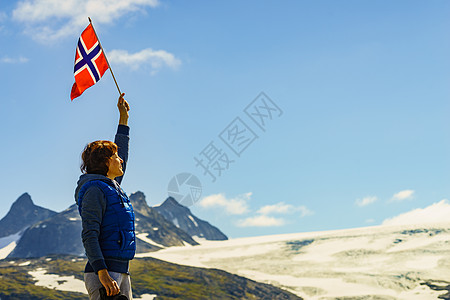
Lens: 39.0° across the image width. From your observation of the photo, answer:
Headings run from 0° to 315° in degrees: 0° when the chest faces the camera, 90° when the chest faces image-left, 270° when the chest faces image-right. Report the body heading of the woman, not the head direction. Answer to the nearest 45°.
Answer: approximately 270°

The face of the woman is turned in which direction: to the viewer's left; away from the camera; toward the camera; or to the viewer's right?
to the viewer's right
